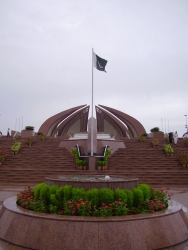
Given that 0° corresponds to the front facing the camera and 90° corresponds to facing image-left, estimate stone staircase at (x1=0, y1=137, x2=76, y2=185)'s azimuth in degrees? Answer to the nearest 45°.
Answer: approximately 0°

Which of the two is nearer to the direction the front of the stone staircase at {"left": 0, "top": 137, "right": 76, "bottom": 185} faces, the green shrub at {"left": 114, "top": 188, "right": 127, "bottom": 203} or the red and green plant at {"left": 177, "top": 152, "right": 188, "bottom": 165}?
the green shrub

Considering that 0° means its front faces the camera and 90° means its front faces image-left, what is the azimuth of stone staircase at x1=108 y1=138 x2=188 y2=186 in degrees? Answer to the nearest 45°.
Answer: approximately 0°

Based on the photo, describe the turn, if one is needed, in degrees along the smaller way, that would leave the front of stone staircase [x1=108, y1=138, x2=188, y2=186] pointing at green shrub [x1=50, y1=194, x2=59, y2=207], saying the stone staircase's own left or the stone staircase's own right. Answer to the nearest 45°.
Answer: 0° — it already faces it

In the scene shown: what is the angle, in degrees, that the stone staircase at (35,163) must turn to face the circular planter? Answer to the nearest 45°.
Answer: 0° — it already faces it

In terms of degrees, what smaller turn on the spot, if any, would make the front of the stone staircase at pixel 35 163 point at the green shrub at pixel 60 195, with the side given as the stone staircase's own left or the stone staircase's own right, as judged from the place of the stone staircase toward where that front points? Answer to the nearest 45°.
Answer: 0° — it already faces it

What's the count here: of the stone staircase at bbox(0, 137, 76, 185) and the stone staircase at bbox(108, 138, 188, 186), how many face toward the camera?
2
